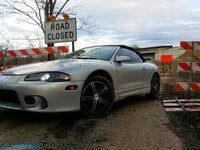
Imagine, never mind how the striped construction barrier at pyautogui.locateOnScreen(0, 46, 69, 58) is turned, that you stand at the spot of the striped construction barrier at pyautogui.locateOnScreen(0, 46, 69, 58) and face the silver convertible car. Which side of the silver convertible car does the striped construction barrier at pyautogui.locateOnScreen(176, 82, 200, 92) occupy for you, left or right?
left

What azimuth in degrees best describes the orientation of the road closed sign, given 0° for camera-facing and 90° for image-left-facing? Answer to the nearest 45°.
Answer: approximately 0°

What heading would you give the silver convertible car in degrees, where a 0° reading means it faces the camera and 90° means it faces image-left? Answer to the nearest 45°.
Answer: approximately 45°

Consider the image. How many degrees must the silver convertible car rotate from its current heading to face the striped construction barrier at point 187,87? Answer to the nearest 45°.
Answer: approximately 180°

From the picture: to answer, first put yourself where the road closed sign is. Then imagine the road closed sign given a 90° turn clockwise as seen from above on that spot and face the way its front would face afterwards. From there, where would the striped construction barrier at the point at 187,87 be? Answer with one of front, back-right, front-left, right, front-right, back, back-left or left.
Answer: back-left

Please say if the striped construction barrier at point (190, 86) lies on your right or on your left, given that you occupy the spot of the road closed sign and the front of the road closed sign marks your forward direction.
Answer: on your left

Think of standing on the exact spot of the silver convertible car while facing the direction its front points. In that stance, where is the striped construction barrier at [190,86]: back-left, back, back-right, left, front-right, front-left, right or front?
back

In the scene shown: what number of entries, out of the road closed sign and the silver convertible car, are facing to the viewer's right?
0

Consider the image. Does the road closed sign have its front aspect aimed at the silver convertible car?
yes
